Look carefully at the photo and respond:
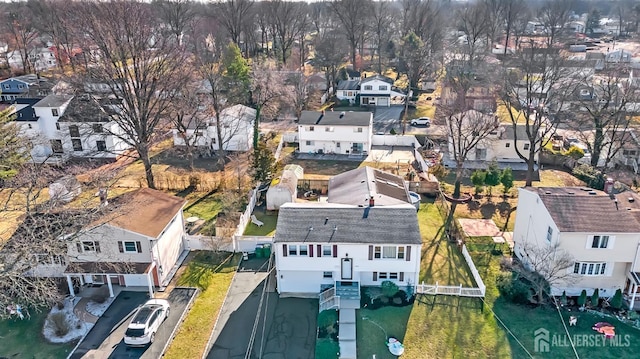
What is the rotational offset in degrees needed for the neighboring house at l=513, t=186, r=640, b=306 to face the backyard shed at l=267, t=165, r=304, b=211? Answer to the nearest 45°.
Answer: approximately 90° to its right

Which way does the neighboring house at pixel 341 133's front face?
away from the camera

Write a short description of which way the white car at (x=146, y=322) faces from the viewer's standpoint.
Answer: facing away from the viewer and to the right of the viewer

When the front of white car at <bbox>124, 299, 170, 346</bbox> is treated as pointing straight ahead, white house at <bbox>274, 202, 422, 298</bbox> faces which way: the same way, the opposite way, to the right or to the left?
the opposite way

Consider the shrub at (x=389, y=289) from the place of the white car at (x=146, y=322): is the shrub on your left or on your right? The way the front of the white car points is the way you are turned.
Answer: on your right

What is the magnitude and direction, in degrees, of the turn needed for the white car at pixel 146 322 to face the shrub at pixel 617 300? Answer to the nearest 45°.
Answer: approximately 45° to its right

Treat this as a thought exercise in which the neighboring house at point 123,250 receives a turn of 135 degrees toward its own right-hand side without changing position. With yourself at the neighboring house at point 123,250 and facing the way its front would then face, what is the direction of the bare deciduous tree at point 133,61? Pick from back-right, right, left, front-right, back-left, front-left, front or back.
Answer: front-right

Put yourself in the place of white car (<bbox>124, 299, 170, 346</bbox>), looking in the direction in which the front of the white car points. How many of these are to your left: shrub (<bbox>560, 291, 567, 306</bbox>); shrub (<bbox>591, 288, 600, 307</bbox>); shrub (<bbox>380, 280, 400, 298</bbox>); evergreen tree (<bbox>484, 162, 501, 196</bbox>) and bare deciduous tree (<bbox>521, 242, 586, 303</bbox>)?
0

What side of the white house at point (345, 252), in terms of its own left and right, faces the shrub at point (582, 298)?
left

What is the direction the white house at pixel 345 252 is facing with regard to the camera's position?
facing the viewer

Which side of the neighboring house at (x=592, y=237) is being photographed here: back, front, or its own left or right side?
front

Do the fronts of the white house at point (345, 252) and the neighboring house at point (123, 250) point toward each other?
no

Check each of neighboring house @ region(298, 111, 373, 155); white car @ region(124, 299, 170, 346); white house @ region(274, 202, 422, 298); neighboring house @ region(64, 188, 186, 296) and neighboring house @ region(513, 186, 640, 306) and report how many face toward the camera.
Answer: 3

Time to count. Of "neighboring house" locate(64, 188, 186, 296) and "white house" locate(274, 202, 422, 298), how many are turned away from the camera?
0

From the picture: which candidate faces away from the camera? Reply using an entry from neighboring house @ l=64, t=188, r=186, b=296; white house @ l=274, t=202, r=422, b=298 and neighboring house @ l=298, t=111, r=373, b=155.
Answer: neighboring house @ l=298, t=111, r=373, b=155

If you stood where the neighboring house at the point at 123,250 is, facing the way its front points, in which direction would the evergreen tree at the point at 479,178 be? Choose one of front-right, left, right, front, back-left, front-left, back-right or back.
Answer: left

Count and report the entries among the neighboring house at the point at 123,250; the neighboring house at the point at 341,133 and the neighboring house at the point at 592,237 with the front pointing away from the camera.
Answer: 1

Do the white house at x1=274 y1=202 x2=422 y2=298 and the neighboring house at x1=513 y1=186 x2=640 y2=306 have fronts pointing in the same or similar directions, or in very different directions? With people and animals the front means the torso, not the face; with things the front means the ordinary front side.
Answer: same or similar directions
